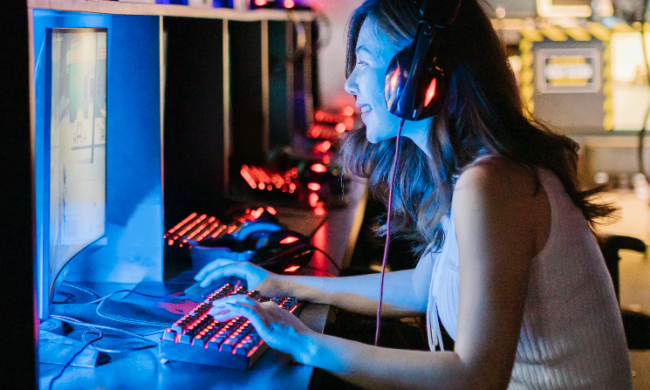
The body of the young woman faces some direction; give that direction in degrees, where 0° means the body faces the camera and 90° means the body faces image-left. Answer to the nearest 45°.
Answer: approximately 90°

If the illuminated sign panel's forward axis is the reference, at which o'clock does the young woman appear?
The young woman is roughly at 12 o'clock from the illuminated sign panel.

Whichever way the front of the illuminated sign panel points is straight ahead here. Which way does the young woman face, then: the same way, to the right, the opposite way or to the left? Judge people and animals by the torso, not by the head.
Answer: to the right

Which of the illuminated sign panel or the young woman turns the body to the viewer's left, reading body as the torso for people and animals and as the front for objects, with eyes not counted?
the young woman

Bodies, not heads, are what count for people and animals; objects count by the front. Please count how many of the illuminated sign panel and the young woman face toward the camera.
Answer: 1

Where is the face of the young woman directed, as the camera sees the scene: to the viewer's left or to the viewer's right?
to the viewer's left

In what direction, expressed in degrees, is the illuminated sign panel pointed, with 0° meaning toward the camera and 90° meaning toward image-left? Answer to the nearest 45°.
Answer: approximately 0°
